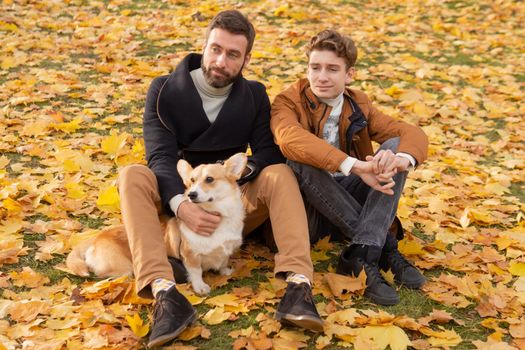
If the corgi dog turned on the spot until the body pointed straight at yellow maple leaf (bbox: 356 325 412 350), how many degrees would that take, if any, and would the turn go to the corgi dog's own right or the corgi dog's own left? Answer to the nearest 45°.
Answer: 0° — it already faces it

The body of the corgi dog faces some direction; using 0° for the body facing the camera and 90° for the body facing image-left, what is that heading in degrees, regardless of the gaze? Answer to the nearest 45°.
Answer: approximately 315°

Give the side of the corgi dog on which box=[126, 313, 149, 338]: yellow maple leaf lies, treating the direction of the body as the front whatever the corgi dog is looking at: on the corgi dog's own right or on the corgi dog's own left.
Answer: on the corgi dog's own right

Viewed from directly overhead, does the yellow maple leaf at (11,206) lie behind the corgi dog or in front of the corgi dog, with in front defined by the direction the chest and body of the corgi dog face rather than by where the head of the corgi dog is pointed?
behind

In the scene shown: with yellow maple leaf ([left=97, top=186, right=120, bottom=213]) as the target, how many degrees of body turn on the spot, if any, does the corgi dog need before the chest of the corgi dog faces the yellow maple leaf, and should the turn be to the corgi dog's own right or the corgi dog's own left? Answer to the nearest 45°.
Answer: approximately 180°

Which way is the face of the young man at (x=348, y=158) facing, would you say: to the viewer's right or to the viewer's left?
to the viewer's left

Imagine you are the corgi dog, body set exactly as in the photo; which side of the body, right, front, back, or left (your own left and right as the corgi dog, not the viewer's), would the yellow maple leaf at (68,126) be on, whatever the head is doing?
back

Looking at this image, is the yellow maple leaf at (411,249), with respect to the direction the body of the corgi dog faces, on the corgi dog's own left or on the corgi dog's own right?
on the corgi dog's own left

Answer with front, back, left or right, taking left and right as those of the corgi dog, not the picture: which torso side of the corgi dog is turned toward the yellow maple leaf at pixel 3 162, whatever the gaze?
back

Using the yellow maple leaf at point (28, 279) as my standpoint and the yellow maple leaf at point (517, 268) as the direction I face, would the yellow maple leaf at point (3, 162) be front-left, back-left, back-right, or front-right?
back-left

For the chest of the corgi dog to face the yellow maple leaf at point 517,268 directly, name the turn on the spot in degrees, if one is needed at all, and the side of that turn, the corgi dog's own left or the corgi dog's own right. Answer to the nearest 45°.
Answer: approximately 45° to the corgi dog's own left
